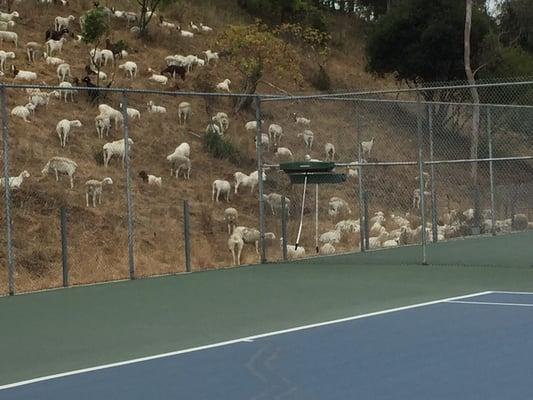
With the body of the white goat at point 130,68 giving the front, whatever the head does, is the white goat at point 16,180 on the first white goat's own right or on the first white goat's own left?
on the first white goat's own left

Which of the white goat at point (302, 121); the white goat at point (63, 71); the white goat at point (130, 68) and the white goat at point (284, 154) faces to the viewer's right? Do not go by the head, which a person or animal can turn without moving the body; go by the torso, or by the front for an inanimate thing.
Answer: the white goat at point (284, 154)

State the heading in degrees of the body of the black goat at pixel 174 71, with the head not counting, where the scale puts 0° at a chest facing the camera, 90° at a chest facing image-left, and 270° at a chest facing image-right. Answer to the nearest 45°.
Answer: approximately 90°

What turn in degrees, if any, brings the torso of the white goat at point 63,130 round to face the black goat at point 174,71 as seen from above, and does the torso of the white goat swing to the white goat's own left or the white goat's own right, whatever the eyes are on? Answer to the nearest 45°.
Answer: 0° — it already faces it

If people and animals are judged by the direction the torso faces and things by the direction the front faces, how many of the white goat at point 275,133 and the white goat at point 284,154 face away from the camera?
1
